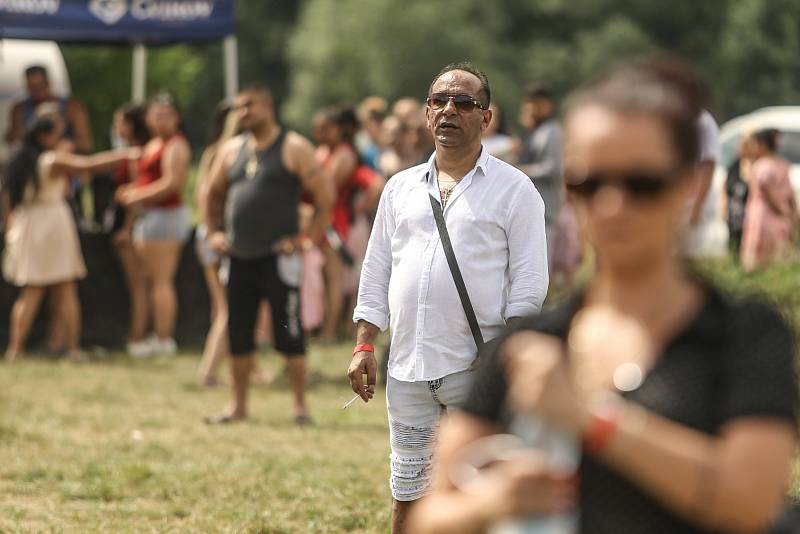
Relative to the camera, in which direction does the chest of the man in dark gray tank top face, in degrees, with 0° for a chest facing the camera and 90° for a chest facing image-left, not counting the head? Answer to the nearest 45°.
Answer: approximately 45°

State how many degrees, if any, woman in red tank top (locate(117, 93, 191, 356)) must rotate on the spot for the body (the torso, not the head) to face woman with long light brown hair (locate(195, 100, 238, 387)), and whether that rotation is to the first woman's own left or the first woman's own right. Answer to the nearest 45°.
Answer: approximately 90° to the first woman's own left

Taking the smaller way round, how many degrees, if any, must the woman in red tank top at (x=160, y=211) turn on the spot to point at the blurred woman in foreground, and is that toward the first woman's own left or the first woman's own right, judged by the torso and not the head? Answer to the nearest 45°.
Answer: approximately 90° to the first woman's own left

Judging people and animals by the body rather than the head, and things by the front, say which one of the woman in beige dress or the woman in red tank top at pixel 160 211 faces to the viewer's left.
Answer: the woman in red tank top

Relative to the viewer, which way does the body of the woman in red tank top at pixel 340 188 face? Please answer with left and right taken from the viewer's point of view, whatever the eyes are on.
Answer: facing to the left of the viewer

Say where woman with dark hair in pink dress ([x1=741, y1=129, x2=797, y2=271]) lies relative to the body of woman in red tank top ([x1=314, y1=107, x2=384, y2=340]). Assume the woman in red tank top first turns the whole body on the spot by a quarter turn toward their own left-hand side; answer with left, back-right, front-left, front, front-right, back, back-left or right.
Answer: left

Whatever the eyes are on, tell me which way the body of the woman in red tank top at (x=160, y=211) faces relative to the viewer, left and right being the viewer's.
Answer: facing to the left of the viewer

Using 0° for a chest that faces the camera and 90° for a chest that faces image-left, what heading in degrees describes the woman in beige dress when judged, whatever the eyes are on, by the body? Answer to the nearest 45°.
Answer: approximately 225°
